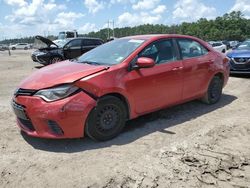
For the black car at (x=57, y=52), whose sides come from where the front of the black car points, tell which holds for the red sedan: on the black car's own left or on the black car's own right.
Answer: on the black car's own left

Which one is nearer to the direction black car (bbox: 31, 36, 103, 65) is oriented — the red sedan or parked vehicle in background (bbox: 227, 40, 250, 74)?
the red sedan

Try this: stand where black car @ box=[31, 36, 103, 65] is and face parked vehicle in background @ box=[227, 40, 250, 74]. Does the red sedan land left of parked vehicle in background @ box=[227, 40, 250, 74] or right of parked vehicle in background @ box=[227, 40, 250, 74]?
right

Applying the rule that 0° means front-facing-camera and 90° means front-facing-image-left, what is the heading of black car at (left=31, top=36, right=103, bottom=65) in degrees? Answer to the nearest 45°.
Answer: approximately 45°

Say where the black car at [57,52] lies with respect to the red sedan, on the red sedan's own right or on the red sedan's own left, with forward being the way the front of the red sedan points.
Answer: on the red sedan's own right

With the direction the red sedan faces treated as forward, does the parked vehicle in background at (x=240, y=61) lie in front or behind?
behind
